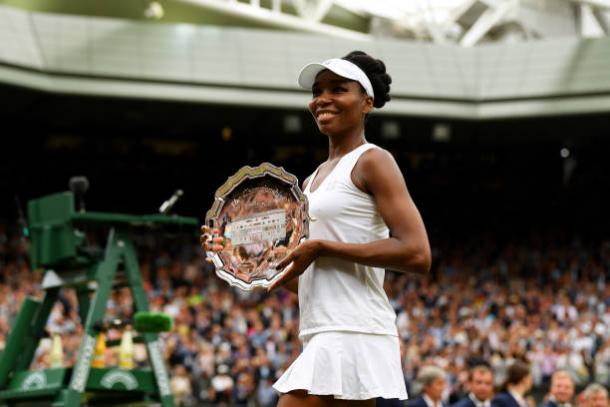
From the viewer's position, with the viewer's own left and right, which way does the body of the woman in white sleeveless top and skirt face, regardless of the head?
facing the viewer and to the left of the viewer

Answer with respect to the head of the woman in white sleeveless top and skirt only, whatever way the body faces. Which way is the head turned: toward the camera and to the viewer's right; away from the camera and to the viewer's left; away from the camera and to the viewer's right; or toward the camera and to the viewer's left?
toward the camera and to the viewer's left

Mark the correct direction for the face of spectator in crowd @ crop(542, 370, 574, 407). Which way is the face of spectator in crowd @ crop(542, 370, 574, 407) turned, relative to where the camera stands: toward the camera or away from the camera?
toward the camera

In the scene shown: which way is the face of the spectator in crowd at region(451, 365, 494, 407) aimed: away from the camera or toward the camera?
toward the camera

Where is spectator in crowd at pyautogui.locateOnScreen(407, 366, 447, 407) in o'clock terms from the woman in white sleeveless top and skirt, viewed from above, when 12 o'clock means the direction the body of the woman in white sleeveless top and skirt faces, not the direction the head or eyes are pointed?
The spectator in crowd is roughly at 5 o'clock from the woman in white sleeveless top and skirt.

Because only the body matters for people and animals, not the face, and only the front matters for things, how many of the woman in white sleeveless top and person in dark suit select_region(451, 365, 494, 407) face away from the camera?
0

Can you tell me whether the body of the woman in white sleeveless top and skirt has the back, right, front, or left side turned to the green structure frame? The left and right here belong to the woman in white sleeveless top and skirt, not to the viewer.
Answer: right
